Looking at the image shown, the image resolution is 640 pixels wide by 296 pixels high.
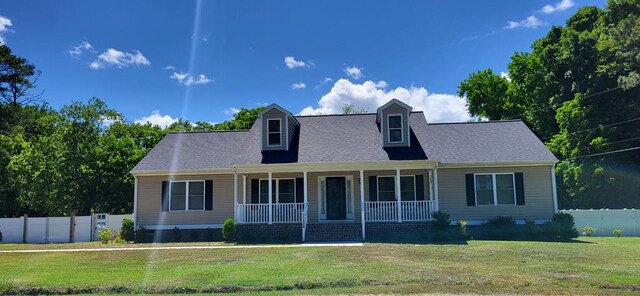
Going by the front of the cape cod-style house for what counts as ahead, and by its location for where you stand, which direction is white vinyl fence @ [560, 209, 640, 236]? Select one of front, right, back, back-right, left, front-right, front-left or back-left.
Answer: left

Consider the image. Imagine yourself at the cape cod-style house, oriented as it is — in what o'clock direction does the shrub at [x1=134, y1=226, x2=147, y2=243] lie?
The shrub is roughly at 3 o'clock from the cape cod-style house.

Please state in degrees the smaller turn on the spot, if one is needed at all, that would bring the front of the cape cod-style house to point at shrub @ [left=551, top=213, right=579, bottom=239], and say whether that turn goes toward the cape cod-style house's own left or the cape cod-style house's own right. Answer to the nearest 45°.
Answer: approximately 90° to the cape cod-style house's own left

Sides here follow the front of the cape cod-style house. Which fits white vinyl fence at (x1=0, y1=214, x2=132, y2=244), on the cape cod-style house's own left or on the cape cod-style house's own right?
on the cape cod-style house's own right

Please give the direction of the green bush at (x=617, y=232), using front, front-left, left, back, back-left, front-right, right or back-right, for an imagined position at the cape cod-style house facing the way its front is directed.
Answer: left

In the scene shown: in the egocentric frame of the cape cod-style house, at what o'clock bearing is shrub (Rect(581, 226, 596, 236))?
The shrub is roughly at 9 o'clock from the cape cod-style house.

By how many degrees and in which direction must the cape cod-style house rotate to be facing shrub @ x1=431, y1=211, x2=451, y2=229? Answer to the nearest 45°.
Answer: approximately 45° to its left

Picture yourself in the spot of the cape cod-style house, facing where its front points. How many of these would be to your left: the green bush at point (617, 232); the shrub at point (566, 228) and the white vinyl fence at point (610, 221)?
3

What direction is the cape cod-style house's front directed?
toward the camera

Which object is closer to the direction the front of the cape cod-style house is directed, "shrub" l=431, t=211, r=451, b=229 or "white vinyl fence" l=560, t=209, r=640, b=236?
the shrub

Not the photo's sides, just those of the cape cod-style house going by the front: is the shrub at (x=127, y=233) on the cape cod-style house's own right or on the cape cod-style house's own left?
on the cape cod-style house's own right
